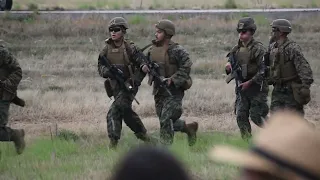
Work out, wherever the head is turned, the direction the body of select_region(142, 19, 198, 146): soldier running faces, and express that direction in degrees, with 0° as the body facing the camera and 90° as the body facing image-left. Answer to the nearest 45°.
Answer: approximately 45°

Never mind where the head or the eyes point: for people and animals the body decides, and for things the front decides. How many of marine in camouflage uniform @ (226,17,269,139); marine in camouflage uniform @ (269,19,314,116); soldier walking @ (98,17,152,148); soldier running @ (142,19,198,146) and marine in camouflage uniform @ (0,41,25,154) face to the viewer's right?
0

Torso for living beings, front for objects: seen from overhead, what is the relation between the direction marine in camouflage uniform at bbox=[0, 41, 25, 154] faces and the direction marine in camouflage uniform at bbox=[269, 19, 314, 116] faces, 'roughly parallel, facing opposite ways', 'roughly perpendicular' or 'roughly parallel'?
roughly parallel

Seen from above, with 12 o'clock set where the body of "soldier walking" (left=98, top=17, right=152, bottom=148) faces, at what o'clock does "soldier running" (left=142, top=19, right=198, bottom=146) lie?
"soldier running" (left=142, top=19, right=198, bottom=146) is roughly at 8 o'clock from "soldier walking" (left=98, top=17, right=152, bottom=148).

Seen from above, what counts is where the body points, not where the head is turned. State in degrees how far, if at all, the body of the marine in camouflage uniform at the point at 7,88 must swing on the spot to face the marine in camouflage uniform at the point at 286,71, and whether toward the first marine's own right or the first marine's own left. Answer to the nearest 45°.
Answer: approximately 180°

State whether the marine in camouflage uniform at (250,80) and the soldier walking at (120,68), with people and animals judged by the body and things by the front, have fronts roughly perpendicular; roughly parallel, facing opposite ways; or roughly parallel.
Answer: roughly parallel

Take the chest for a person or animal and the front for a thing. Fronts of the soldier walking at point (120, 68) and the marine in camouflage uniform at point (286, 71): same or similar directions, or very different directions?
same or similar directions

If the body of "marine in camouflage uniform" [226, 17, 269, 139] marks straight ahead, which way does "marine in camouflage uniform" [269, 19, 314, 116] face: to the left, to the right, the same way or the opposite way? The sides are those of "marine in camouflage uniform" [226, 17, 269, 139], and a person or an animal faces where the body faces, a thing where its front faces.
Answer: the same way

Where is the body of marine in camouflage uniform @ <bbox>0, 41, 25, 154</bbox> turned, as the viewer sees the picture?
to the viewer's left

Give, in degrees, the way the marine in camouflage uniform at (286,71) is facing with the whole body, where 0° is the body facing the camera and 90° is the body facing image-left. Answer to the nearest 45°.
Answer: approximately 45°

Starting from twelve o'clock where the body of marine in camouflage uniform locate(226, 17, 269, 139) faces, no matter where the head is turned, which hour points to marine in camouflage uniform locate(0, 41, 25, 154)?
marine in camouflage uniform locate(0, 41, 25, 154) is roughly at 1 o'clock from marine in camouflage uniform locate(226, 17, 269, 139).

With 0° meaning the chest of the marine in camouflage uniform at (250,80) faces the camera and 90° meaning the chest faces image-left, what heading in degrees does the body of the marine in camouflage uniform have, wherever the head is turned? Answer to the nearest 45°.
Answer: approximately 45°

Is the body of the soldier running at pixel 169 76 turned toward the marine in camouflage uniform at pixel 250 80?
no

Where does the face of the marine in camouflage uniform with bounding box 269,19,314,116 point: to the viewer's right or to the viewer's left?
to the viewer's left

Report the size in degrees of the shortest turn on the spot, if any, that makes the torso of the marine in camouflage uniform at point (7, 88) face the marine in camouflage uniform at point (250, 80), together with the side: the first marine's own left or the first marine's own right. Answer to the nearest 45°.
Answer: approximately 180°

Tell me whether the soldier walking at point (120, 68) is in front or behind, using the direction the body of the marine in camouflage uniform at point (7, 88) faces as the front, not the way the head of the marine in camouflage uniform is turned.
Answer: behind

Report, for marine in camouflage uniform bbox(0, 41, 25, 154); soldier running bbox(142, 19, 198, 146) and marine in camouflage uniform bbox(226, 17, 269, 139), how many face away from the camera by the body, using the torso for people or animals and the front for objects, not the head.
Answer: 0

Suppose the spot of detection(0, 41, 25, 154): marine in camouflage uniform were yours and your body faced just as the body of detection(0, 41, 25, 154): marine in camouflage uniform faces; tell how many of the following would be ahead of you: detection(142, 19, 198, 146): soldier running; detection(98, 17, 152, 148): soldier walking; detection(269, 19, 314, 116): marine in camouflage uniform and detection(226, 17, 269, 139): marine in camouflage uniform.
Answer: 0

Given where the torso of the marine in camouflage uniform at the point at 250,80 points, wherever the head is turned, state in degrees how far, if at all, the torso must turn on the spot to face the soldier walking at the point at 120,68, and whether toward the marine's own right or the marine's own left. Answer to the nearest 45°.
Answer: approximately 45° to the marine's own right
